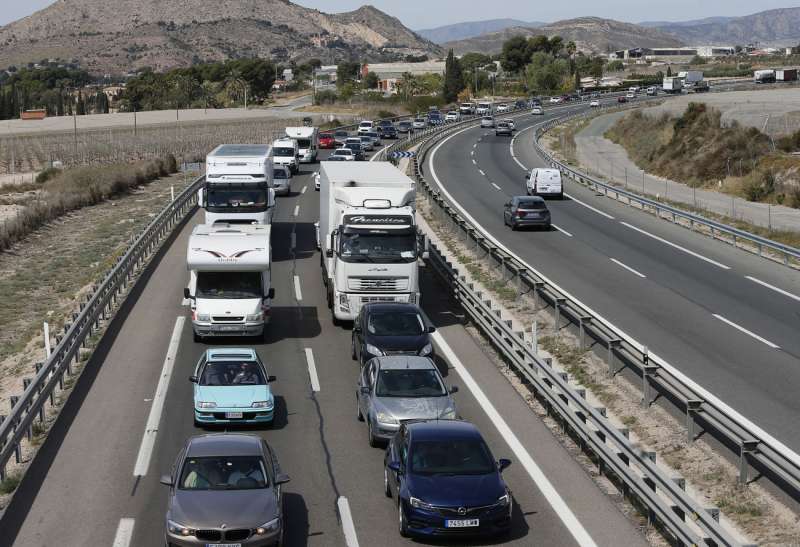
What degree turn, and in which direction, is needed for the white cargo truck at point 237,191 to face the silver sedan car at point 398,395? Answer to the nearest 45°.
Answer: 0° — it already faces it

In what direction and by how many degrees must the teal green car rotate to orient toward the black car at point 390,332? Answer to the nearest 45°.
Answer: approximately 135° to its left

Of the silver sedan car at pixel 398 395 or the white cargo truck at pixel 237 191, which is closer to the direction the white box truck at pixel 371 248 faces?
the silver sedan car

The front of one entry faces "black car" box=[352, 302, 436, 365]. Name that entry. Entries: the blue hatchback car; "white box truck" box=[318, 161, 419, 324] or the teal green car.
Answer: the white box truck

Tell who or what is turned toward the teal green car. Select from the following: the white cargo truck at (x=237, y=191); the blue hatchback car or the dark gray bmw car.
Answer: the white cargo truck

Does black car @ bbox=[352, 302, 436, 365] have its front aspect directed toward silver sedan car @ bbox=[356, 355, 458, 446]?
yes

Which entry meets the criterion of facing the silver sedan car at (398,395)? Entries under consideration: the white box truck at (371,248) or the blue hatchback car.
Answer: the white box truck

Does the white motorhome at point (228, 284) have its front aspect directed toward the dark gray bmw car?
yes

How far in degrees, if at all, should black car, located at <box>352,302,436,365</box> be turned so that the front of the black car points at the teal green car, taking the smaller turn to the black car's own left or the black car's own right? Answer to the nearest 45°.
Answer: approximately 45° to the black car's own right

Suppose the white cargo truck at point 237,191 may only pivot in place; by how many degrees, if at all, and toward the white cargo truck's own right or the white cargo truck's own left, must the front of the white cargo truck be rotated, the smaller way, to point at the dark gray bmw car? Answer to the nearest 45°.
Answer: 0° — it already faces it

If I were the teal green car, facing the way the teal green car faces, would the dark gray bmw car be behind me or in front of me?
in front

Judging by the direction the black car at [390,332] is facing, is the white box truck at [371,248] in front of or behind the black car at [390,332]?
behind
